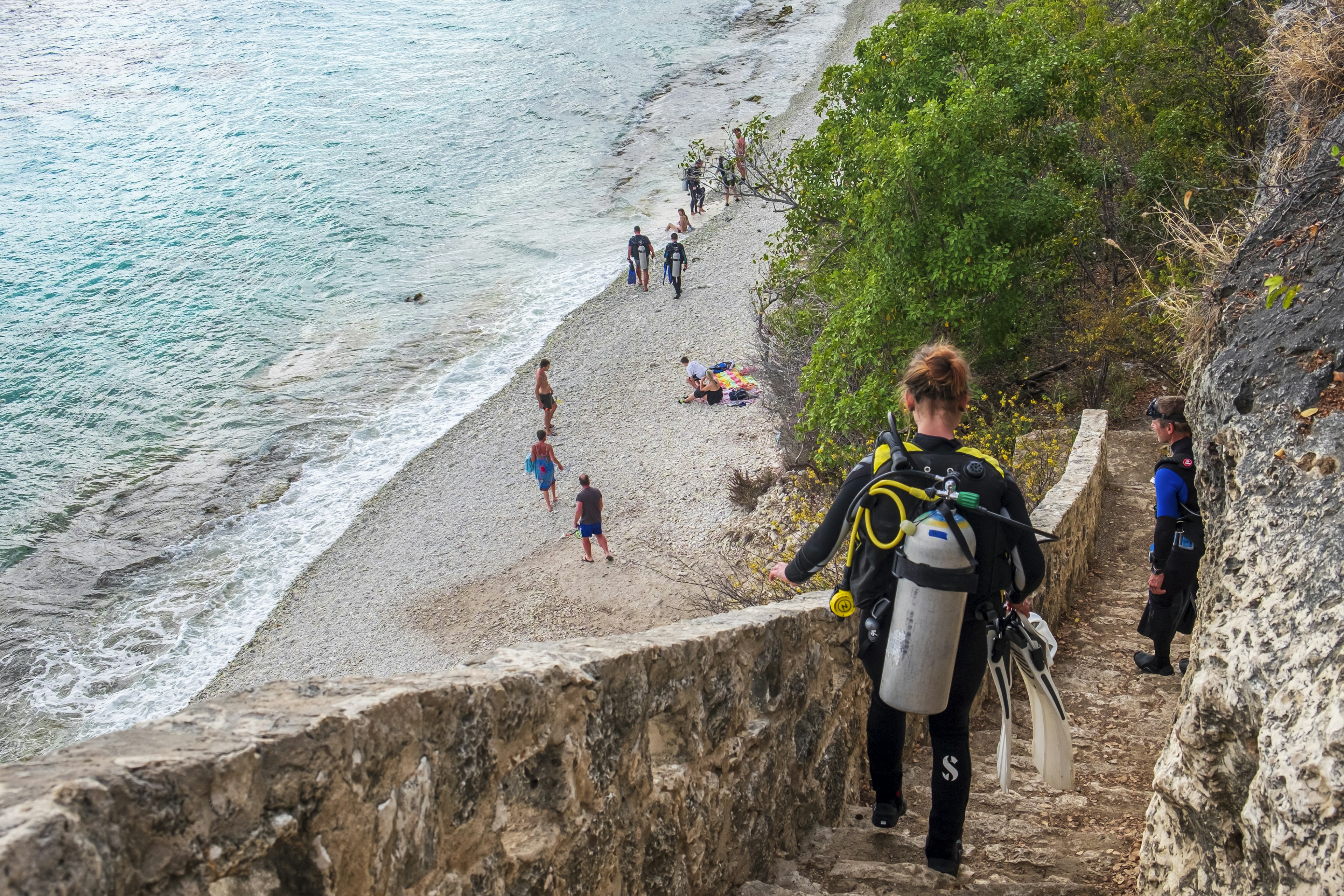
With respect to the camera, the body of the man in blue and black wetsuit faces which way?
to the viewer's left

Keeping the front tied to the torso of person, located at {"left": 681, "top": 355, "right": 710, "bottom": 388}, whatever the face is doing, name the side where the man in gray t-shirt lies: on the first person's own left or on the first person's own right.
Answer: on the first person's own left

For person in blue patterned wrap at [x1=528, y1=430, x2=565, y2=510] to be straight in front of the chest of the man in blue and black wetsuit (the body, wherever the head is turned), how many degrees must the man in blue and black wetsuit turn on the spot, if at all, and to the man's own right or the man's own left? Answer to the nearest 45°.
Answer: approximately 45° to the man's own right

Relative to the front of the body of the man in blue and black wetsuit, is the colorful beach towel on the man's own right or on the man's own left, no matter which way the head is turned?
on the man's own right

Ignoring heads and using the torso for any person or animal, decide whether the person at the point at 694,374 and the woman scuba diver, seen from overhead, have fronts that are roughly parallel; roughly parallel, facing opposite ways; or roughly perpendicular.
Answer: roughly perpendicular

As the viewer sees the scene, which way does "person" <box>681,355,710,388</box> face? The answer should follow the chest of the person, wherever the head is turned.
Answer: to the viewer's left

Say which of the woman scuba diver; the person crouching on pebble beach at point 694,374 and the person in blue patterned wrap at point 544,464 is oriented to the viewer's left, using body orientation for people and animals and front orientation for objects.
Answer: the person crouching on pebble beach

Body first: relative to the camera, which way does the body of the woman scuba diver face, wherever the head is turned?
away from the camera

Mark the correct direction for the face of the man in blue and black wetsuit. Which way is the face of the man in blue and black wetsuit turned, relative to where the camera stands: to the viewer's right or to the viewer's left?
to the viewer's left

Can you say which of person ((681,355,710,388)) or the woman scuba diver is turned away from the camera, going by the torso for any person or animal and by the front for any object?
the woman scuba diver
